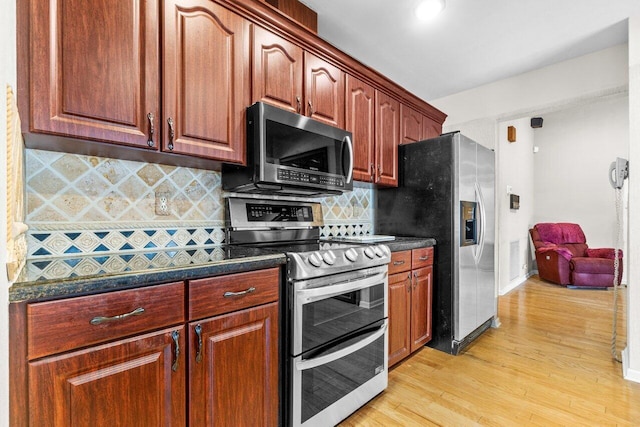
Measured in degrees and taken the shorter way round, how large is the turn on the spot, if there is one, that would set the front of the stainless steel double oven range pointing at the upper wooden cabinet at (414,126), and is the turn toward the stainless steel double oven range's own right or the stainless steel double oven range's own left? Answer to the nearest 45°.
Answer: approximately 90° to the stainless steel double oven range's own left

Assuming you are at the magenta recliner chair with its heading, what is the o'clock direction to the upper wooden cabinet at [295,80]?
The upper wooden cabinet is roughly at 2 o'clock from the magenta recliner chair.

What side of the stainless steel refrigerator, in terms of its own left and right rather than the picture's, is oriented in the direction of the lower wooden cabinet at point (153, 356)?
right

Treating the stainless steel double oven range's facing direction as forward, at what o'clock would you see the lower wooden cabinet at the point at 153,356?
The lower wooden cabinet is roughly at 3 o'clock from the stainless steel double oven range.

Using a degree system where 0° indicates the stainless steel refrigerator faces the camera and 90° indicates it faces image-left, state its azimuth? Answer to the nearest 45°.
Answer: approximately 315°

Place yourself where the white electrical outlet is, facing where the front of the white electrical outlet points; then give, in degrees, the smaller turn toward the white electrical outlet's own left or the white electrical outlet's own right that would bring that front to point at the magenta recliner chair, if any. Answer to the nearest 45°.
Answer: approximately 90° to the white electrical outlet's own left

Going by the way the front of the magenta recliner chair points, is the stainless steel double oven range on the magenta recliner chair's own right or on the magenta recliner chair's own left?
on the magenta recliner chair's own right

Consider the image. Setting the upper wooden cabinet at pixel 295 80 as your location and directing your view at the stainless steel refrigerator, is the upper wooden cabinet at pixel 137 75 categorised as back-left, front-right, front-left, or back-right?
back-right

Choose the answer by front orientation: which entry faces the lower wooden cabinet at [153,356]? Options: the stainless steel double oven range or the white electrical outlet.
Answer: the white electrical outlet
